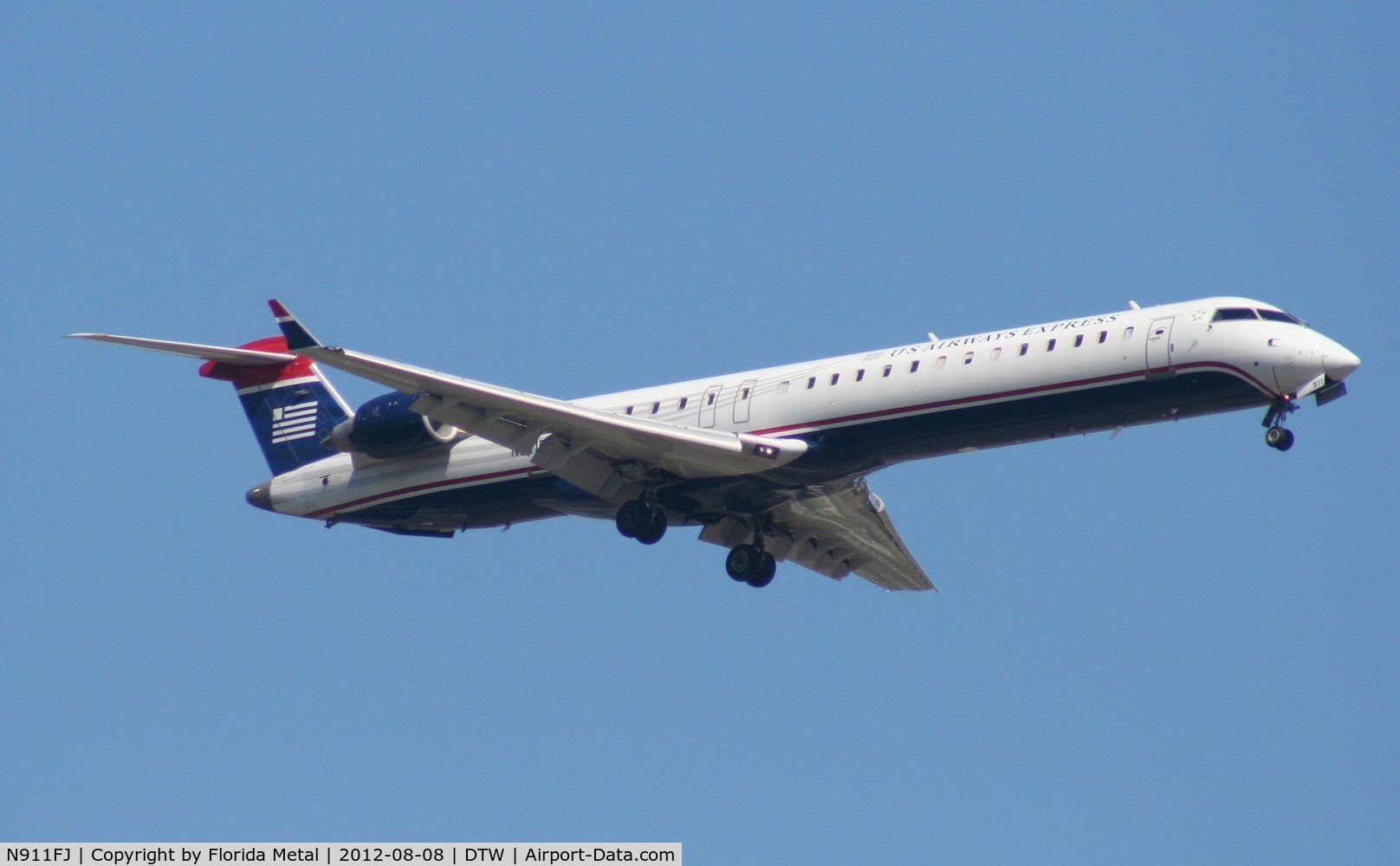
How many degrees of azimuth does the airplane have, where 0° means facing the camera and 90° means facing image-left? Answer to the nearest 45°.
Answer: approximately 315°
